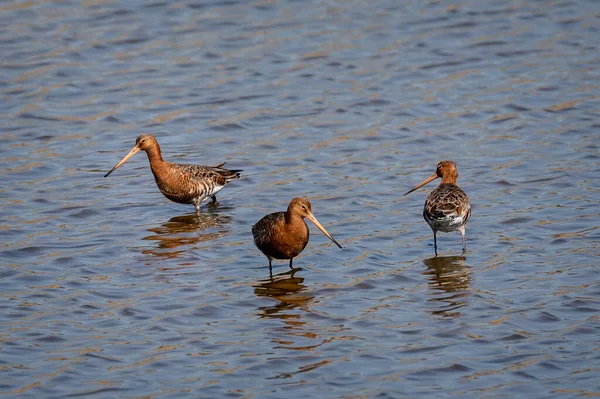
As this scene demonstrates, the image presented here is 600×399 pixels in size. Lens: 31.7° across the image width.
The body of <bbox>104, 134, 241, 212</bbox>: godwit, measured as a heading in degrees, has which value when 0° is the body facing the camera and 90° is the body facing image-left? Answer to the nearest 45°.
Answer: approximately 90°

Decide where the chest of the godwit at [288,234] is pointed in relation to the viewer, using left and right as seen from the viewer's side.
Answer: facing the viewer and to the right of the viewer

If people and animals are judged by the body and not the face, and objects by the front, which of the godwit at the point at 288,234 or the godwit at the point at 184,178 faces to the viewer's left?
the godwit at the point at 184,178

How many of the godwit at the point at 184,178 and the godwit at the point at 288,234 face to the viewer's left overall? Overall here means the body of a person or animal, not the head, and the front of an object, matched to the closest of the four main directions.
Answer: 1

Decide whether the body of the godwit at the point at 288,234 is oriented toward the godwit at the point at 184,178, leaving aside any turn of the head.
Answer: no

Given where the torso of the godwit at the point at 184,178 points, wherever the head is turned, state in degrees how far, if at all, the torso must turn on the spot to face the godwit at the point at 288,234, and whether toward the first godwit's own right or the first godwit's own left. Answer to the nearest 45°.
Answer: approximately 90° to the first godwit's own left
